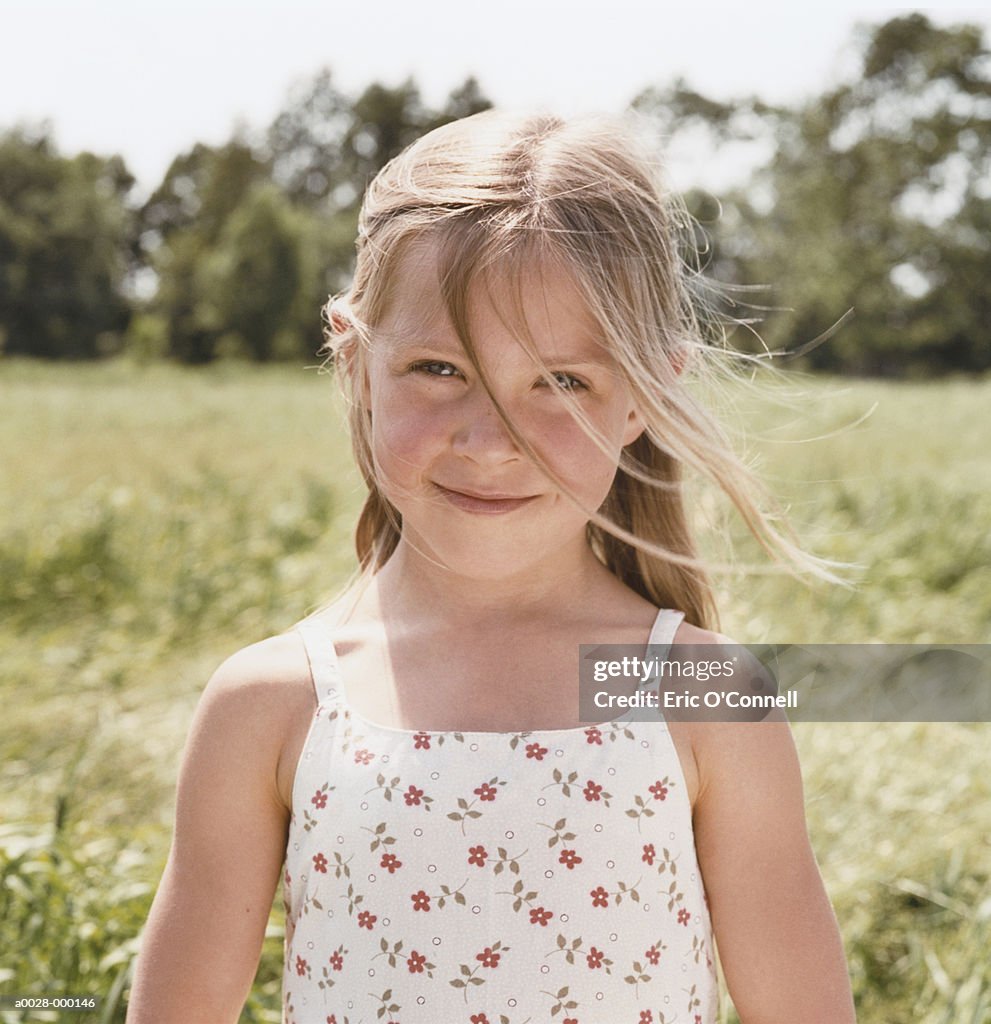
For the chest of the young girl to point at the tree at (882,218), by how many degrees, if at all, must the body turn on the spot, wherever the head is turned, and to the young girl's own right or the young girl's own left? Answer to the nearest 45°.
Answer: approximately 180°

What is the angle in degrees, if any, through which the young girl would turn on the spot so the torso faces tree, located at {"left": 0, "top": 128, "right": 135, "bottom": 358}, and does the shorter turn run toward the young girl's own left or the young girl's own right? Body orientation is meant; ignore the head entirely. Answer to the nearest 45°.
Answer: approximately 180°

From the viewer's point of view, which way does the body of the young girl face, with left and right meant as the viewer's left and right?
facing the viewer
